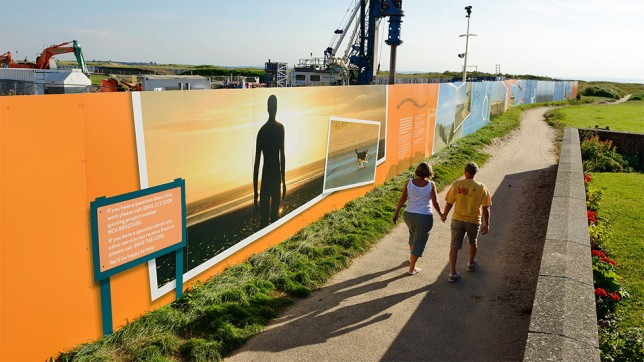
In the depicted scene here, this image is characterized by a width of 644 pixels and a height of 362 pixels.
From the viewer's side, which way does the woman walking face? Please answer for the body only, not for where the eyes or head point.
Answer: away from the camera

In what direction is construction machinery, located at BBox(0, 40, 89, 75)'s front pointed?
to the viewer's right

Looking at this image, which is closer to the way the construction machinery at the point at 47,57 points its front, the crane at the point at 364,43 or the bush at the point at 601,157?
the crane

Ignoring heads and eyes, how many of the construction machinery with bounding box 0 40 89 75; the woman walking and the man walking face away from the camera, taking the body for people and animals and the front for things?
2

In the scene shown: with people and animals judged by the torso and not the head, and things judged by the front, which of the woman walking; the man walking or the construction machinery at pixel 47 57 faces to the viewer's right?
the construction machinery

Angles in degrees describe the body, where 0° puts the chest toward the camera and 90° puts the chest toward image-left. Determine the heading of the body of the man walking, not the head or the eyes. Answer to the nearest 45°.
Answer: approximately 180°

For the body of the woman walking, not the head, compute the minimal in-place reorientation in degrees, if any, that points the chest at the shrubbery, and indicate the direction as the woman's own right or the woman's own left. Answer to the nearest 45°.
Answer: approximately 90° to the woman's own right

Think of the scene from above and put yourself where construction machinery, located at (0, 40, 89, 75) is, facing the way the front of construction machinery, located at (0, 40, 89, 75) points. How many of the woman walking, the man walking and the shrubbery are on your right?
3

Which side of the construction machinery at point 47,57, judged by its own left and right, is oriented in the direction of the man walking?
right

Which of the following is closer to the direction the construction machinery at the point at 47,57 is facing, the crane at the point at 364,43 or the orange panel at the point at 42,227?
the crane

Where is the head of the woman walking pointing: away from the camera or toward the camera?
away from the camera

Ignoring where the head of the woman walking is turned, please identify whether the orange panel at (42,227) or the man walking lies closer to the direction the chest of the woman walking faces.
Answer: the man walking

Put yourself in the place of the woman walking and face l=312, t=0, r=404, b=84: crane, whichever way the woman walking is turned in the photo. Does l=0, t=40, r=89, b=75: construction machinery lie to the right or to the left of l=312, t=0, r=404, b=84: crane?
left

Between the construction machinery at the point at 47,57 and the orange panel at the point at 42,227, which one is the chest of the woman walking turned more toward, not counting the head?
the construction machinery
